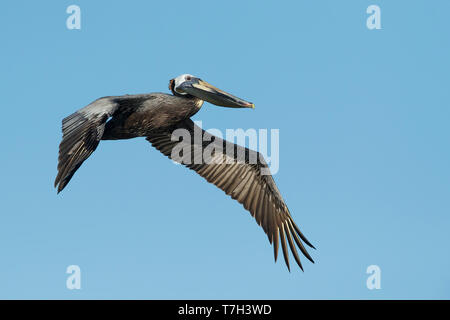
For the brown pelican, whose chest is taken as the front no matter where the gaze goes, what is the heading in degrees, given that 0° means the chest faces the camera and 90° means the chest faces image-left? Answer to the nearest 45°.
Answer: approximately 315°
